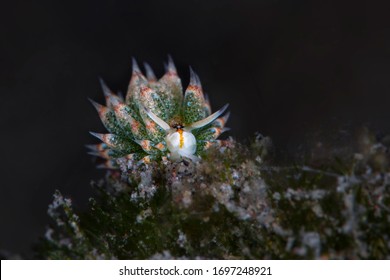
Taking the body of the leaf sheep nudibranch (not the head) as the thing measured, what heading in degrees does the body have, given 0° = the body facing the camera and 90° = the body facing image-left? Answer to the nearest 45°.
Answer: approximately 0°
